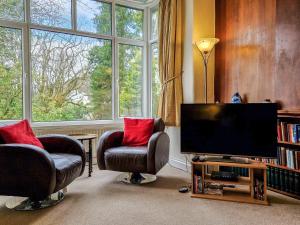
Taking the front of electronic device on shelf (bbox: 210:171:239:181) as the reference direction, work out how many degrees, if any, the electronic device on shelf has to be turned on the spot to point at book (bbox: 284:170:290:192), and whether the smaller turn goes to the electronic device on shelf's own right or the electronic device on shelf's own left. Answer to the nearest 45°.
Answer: approximately 90° to the electronic device on shelf's own left

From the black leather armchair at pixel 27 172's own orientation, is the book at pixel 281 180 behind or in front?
in front

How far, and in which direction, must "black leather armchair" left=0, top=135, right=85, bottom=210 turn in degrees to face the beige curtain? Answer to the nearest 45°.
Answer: approximately 90° to its left

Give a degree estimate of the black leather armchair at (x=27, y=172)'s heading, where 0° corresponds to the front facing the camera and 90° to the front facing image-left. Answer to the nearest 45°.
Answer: approximately 315°

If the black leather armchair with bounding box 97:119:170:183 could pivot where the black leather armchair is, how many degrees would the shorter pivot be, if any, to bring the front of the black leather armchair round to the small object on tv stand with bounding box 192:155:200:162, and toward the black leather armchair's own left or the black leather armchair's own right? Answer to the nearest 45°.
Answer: approximately 135° to the black leather armchair's own left

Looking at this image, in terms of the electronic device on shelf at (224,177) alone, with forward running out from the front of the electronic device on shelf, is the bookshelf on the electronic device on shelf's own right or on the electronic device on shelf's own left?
on the electronic device on shelf's own left

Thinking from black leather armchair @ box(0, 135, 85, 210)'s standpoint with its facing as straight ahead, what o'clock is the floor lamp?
The floor lamp is roughly at 10 o'clock from the black leather armchair.

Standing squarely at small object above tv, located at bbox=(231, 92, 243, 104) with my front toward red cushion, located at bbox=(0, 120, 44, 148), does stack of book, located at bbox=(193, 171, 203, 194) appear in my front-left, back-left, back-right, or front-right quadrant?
front-left

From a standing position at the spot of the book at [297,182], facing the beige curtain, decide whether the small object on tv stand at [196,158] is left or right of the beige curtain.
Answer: left

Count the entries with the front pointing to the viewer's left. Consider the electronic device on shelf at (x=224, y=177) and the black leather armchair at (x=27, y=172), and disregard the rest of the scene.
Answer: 0

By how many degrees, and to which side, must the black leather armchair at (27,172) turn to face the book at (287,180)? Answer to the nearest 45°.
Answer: approximately 45° to its left

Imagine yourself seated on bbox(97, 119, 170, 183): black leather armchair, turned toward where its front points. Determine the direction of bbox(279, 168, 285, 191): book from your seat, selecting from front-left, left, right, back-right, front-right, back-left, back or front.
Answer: back-left

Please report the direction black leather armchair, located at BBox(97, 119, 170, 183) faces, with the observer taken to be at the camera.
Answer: facing the viewer and to the left of the viewer

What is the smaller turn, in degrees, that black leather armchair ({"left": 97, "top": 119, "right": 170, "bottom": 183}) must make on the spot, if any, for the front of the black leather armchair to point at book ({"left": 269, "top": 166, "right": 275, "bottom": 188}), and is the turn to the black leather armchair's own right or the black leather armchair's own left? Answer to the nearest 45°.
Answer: approximately 135° to the black leather armchair's own left

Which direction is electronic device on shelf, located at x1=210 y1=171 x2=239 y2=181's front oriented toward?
toward the camera

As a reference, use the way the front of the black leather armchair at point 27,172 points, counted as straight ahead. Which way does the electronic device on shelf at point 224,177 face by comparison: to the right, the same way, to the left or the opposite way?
to the right

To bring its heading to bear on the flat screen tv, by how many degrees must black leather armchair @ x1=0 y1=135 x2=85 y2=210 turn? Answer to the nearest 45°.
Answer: approximately 45° to its left
